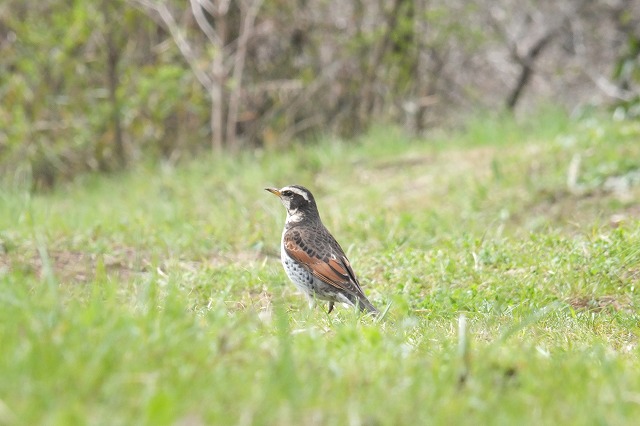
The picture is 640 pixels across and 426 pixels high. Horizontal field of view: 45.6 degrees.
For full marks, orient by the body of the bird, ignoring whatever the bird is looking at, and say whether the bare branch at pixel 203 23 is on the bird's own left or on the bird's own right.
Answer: on the bird's own right

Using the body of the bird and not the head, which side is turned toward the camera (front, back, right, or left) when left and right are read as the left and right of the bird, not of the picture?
left

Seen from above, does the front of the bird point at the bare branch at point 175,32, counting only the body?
no

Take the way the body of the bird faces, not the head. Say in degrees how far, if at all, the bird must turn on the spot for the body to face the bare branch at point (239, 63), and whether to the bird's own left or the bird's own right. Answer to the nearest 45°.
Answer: approximately 90° to the bird's own right

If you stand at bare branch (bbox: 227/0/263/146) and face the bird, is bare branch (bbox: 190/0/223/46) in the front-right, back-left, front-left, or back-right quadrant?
back-right
